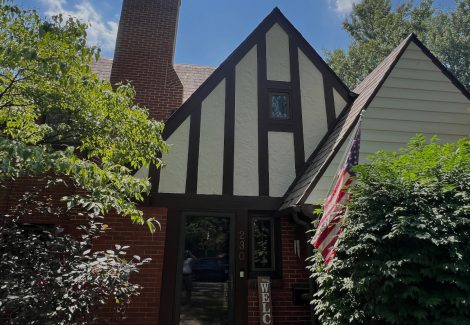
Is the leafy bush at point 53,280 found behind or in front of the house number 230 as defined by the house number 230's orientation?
in front

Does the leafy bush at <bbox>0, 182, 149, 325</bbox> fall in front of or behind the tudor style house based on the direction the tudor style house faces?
in front

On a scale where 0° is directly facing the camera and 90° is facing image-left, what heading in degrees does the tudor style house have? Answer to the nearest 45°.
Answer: approximately 0°

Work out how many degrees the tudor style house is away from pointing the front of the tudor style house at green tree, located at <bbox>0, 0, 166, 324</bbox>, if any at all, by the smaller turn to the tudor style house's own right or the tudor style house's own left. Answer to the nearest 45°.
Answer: approximately 45° to the tudor style house's own right

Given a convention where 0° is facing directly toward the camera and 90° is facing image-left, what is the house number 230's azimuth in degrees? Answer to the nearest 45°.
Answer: approximately 0°

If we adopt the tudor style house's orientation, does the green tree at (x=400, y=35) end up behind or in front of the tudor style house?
behind

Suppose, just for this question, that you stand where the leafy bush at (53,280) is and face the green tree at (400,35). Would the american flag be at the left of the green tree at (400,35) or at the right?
right
